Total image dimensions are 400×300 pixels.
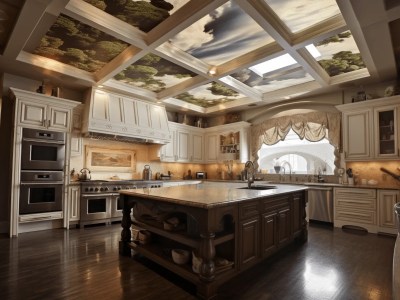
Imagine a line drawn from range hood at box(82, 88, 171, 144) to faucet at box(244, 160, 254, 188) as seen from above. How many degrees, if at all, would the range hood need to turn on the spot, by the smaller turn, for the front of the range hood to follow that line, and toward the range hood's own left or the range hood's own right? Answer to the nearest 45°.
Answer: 0° — it already faces it

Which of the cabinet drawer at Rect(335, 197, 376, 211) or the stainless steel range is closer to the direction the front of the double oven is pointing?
the cabinet drawer

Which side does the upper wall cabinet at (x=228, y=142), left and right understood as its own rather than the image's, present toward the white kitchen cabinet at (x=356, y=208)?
left

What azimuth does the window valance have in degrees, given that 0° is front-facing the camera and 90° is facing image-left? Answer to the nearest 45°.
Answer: approximately 45°
